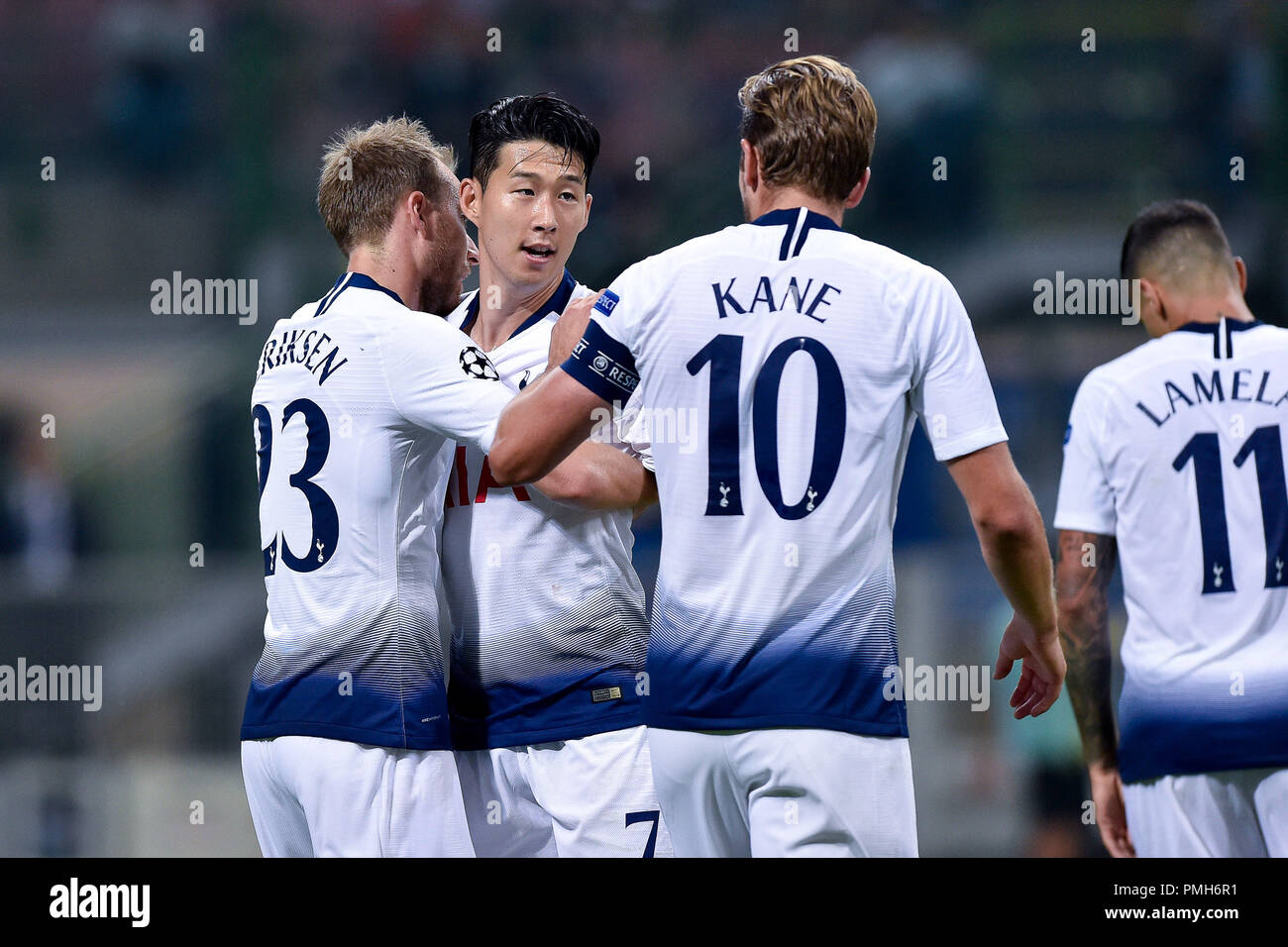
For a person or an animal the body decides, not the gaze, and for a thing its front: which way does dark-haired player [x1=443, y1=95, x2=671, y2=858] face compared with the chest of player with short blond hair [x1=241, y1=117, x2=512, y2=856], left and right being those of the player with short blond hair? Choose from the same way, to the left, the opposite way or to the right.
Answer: the opposite way

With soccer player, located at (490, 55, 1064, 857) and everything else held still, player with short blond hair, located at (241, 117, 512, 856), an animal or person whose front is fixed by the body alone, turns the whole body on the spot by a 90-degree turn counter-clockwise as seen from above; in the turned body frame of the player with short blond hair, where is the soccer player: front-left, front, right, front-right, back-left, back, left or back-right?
back

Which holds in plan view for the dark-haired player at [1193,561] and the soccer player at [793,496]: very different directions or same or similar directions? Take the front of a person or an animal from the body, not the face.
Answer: same or similar directions

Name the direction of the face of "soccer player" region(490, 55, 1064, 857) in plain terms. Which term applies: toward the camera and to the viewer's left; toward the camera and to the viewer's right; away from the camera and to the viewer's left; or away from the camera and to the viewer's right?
away from the camera and to the viewer's left

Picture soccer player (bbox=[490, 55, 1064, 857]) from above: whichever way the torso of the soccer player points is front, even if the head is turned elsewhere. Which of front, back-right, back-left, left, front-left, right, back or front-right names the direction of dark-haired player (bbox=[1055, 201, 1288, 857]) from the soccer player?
front-right

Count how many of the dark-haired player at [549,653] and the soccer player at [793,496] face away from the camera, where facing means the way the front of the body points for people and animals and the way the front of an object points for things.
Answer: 1

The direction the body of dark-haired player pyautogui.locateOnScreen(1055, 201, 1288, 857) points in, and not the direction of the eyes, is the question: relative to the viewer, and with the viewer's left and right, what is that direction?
facing away from the viewer

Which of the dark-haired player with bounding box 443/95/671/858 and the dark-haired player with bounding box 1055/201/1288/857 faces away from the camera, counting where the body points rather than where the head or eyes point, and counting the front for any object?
the dark-haired player with bounding box 1055/201/1288/857

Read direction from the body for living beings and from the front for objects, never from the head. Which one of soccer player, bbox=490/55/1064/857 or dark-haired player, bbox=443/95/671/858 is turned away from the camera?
the soccer player

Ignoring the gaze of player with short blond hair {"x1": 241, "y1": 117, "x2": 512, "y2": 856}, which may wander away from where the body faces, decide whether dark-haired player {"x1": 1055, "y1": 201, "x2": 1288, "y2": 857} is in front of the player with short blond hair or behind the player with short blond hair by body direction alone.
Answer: in front

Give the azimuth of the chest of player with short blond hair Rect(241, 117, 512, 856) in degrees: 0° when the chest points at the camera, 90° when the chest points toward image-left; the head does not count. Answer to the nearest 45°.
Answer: approximately 225°

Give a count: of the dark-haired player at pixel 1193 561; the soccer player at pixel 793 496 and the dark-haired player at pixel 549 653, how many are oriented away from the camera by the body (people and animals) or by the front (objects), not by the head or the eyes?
2

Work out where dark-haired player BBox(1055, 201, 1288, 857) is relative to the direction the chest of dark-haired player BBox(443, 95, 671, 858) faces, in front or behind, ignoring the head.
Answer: behind

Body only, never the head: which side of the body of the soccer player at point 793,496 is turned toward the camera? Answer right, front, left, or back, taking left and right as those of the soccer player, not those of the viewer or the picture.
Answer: back

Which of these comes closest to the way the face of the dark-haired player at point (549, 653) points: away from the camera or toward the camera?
toward the camera

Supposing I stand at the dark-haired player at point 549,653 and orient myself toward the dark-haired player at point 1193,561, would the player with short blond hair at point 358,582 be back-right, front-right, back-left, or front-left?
back-right
